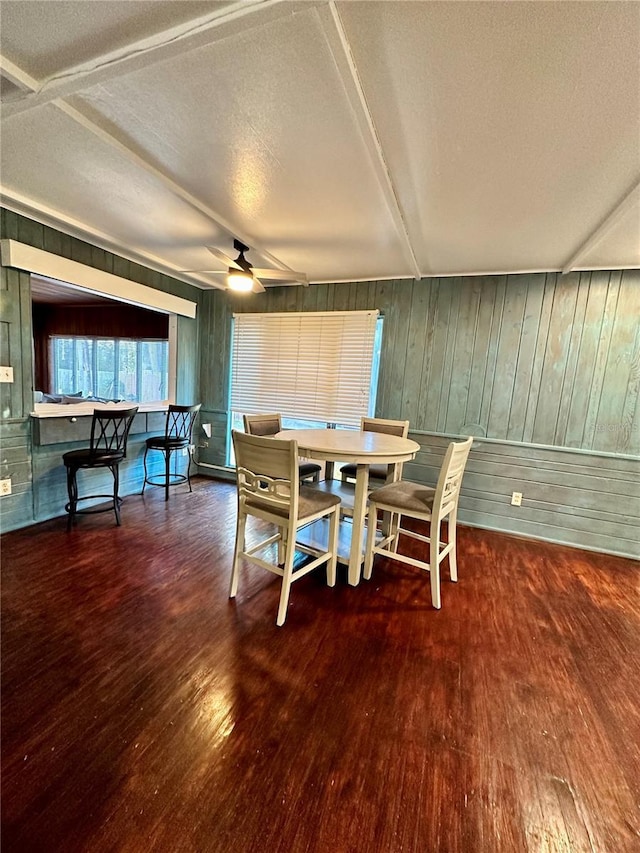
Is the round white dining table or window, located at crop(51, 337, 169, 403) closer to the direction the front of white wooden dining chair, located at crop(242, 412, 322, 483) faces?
the round white dining table

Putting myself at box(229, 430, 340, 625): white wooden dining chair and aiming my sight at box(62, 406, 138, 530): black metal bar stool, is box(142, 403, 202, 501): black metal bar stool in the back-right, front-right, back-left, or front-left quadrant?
front-right

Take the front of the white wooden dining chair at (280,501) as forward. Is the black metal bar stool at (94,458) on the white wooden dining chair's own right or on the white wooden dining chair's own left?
on the white wooden dining chair's own left

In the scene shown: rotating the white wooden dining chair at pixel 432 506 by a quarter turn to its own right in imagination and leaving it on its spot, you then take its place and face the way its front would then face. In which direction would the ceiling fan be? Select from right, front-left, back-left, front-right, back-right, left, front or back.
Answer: back-left

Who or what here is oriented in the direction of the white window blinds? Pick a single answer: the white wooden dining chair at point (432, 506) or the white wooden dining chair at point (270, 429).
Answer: the white wooden dining chair at point (432, 506)

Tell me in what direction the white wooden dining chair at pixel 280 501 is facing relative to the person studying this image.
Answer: facing away from the viewer and to the right of the viewer

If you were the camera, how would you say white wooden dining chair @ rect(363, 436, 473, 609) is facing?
facing away from the viewer and to the left of the viewer

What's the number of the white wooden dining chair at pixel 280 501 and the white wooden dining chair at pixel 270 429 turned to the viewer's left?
0

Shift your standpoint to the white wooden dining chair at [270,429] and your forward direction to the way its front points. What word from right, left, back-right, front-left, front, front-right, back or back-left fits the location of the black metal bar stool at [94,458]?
back-right

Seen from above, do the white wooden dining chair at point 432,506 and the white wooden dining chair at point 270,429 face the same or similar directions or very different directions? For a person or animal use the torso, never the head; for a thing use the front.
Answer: very different directions

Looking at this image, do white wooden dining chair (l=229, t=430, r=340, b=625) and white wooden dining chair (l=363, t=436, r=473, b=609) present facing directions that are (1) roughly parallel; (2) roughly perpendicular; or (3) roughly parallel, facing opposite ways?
roughly perpendicular

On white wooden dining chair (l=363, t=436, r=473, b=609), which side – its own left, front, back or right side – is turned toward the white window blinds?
front

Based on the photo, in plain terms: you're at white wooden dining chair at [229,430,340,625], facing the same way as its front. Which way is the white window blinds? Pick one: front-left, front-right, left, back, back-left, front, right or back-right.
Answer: front-left

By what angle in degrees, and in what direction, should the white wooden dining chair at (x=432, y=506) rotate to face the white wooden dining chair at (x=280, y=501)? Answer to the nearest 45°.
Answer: approximately 90° to its left

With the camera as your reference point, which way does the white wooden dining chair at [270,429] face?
facing the viewer and to the right of the viewer

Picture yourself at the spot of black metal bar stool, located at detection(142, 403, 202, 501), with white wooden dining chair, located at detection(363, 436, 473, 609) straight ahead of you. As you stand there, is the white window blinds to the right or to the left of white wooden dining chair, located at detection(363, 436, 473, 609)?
left

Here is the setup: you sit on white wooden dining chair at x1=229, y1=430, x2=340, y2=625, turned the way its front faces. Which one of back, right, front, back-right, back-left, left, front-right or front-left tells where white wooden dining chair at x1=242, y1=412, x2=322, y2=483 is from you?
front-left
